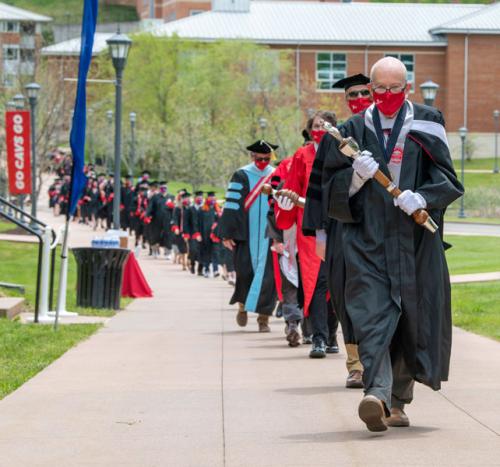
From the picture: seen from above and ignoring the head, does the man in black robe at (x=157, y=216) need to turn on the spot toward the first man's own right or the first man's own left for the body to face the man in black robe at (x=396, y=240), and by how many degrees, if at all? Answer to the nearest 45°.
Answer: approximately 45° to the first man's own right

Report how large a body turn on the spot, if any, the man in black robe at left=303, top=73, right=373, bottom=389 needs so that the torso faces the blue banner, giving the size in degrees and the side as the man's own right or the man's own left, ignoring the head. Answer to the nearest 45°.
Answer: approximately 135° to the man's own right

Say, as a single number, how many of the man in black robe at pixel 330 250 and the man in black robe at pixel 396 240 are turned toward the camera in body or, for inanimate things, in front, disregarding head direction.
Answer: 2

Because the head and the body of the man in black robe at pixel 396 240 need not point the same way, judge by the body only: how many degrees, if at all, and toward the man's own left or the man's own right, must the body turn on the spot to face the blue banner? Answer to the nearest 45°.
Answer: approximately 135° to the man's own right

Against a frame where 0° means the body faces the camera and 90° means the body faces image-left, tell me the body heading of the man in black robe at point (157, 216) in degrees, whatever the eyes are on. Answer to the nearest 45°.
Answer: approximately 315°

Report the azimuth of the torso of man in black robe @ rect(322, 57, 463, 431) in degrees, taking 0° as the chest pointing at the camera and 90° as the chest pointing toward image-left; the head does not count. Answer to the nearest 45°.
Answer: approximately 0°
